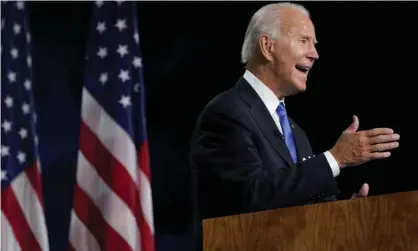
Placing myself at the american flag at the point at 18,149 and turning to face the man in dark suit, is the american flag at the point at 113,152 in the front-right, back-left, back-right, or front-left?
front-left

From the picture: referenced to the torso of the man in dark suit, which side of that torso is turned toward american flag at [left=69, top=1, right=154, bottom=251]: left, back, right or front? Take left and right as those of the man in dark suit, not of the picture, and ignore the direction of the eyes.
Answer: back

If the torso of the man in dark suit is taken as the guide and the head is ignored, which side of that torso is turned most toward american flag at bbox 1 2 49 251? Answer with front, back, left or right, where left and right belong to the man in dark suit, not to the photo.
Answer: back

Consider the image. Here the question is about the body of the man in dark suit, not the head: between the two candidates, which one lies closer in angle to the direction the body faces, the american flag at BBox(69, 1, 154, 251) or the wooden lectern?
the wooden lectern

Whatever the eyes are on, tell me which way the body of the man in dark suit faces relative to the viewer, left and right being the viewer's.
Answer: facing the viewer and to the right of the viewer

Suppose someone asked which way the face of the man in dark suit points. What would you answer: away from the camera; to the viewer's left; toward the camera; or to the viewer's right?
to the viewer's right
